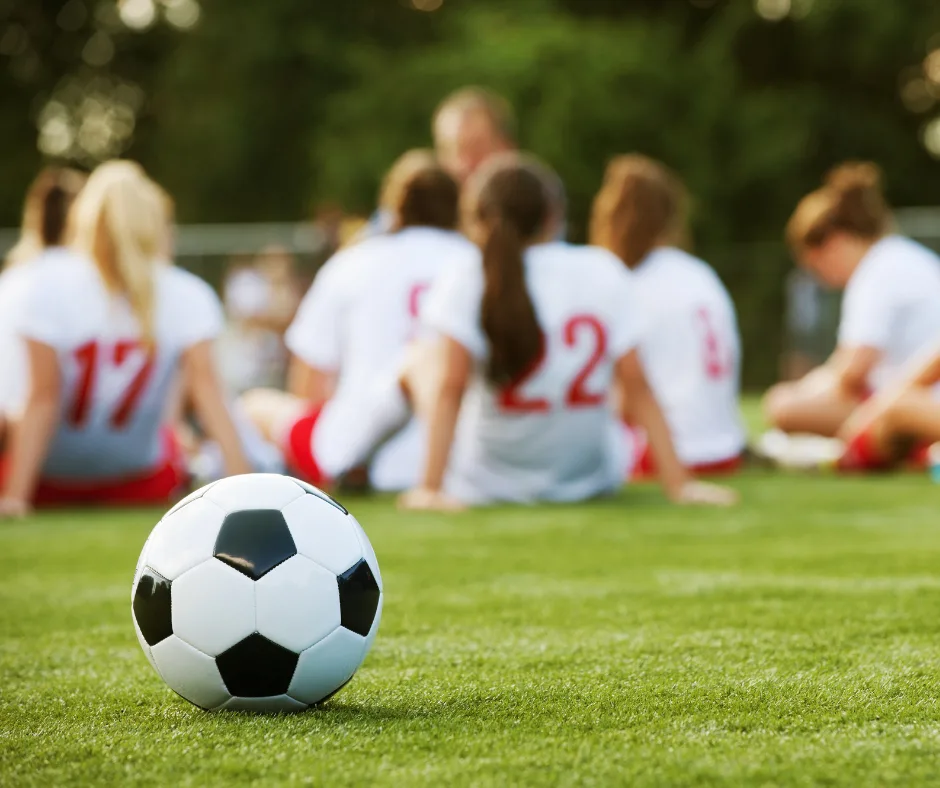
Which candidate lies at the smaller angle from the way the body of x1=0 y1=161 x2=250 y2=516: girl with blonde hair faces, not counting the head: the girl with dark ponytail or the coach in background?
the coach in background

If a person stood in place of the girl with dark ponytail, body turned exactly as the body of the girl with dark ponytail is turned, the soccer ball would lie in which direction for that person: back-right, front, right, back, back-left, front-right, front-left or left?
back

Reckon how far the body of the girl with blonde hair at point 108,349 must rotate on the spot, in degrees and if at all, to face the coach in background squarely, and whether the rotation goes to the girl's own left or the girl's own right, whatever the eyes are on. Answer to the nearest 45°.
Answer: approximately 45° to the girl's own right

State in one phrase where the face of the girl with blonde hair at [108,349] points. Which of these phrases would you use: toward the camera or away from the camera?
away from the camera

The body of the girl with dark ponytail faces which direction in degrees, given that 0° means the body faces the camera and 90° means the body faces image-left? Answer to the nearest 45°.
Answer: approximately 180°

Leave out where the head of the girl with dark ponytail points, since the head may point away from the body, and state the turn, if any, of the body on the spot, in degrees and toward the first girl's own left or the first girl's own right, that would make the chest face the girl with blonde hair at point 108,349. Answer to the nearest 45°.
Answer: approximately 90° to the first girl's own left

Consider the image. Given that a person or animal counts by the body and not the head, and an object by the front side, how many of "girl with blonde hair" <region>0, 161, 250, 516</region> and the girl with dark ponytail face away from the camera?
2

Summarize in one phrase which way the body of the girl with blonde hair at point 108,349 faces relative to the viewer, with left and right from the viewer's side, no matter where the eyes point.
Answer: facing away from the viewer

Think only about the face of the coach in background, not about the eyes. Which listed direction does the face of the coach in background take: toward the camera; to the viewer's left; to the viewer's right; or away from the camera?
toward the camera

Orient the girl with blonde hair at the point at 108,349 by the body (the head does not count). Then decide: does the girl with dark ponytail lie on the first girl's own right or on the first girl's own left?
on the first girl's own right

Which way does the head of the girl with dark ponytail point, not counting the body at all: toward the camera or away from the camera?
away from the camera
